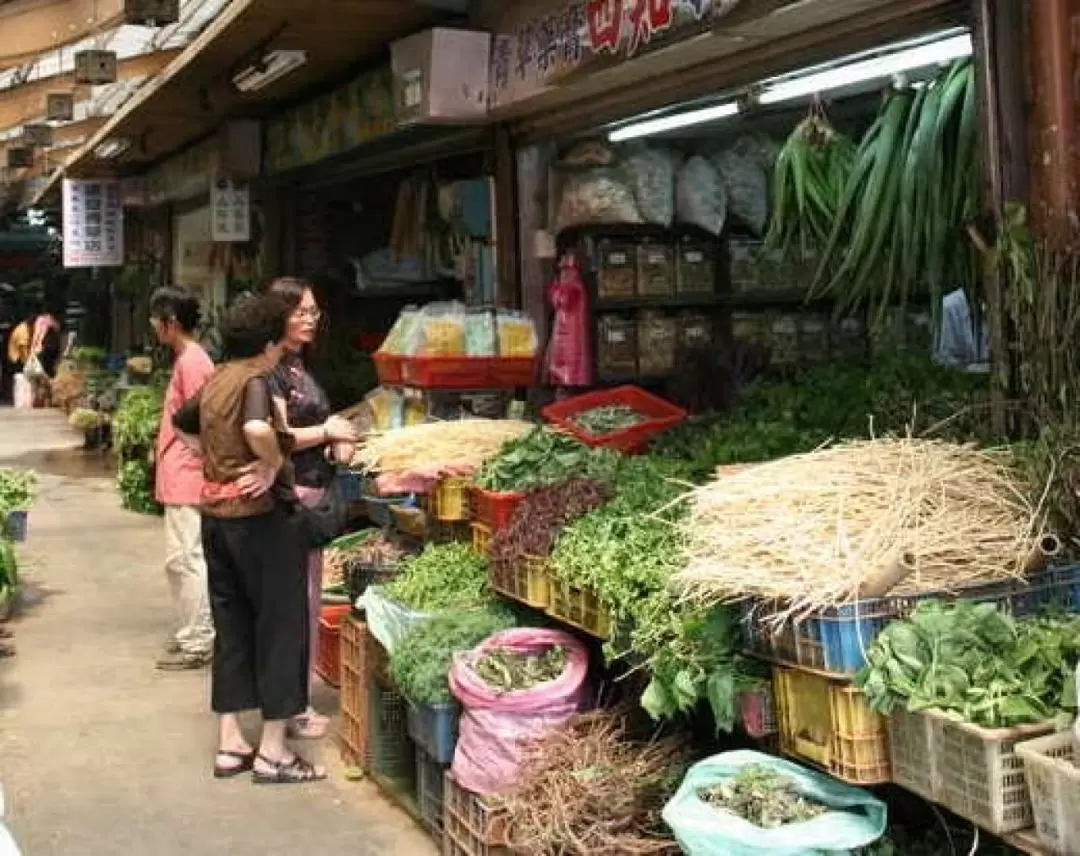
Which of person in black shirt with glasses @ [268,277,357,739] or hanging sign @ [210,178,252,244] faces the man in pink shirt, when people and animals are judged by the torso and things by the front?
the hanging sign

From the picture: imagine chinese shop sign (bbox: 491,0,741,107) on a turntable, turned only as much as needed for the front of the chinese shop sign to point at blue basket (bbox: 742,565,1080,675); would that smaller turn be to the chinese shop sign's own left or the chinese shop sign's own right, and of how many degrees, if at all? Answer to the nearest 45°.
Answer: approximately 45° to the chinese shop sign's own left

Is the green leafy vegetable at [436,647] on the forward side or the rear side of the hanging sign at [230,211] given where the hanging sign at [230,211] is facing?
on the forward side

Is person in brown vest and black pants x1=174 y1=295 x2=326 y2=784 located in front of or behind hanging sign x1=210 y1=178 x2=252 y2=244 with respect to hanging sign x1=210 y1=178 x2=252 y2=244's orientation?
in front

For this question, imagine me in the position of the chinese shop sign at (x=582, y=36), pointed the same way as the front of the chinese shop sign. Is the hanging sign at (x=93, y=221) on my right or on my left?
on my right

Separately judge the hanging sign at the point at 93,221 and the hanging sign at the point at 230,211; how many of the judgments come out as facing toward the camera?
2
